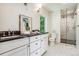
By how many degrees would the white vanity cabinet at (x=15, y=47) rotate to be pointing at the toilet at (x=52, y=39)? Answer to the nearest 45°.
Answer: approximately 90° to its left

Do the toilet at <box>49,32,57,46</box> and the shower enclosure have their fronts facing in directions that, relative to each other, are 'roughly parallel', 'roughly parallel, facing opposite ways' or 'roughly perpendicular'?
roughly parallel

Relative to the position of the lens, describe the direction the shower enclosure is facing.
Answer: facing the viewer and to the left of the viewer

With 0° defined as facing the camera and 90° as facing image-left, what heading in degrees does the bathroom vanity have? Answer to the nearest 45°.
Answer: approximately 315°

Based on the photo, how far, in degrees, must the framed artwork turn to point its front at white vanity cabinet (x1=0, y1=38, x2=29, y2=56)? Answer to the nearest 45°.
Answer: approximately 45° to its right

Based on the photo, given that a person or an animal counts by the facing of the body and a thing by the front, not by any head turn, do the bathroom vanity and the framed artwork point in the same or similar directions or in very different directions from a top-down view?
same or similar directions

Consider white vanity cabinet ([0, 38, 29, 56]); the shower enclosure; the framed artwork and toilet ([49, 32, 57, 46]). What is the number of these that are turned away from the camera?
0

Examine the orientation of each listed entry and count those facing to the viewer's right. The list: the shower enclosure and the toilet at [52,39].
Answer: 0
